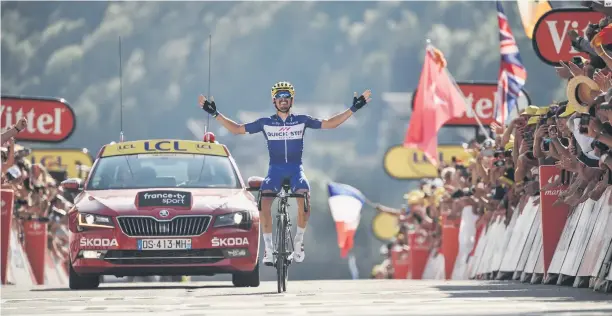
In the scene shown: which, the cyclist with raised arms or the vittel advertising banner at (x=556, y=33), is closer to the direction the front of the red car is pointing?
the cyclist with raised arms

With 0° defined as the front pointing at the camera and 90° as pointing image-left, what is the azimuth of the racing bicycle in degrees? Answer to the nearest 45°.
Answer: approximately 0°

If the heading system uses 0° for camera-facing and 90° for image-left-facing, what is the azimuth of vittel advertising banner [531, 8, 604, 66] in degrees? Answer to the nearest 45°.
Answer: approximately 0°
